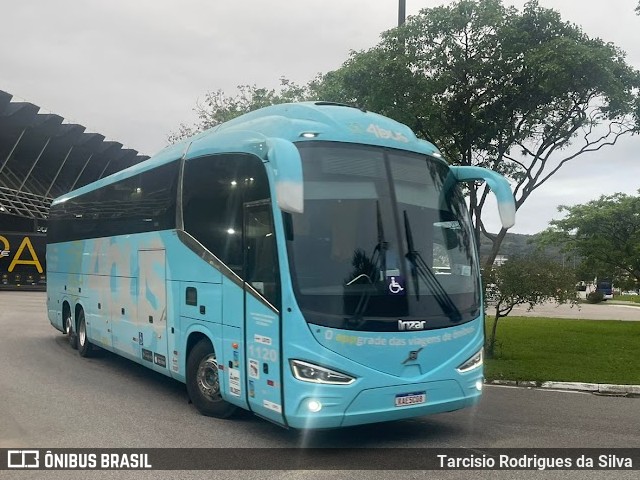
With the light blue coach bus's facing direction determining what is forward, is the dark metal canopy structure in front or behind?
behind

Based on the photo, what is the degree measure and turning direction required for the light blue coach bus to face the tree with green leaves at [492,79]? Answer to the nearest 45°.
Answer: approximately 90° to its left

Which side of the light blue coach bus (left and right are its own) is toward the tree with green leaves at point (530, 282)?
left

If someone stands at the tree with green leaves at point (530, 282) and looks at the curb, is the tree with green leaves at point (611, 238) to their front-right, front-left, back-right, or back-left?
back-left

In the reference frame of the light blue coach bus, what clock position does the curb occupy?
The curb is roughly at 11 o'clock from the light blue coach bus.

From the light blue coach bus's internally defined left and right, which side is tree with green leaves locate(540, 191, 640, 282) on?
on its left

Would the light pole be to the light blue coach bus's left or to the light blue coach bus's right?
on its left

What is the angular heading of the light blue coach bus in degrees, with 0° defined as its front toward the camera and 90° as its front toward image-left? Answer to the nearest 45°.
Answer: approximately 315°
